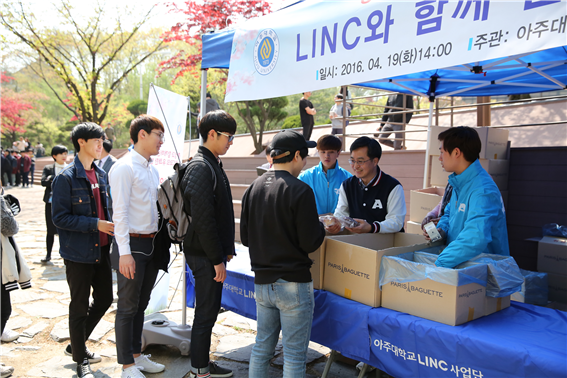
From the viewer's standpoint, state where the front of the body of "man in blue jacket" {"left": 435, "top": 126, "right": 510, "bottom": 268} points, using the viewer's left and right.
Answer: facing to the left of the viewer

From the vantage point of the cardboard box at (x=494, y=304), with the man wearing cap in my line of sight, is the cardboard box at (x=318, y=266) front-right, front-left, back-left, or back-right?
front-right

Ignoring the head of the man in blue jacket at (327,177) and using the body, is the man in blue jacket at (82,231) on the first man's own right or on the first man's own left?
on the first man's own right

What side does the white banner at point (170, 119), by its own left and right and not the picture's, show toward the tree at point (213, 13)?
back

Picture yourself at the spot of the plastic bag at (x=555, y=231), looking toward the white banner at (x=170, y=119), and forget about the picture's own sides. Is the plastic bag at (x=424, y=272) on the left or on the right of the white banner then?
left

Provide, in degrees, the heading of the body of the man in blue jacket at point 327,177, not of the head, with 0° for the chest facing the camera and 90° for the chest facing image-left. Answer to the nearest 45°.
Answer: approximately 0°

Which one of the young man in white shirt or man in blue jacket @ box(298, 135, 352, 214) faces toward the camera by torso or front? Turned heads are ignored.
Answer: the man in blue jacket

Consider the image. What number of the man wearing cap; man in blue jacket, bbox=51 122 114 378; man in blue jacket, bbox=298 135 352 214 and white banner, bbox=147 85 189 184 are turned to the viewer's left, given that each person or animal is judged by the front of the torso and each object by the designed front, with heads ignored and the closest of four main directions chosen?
0

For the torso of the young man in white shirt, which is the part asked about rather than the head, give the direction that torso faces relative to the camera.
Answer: to the viewer's right

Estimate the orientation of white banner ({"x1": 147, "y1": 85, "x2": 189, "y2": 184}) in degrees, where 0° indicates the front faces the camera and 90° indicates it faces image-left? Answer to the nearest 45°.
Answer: approximately 0°

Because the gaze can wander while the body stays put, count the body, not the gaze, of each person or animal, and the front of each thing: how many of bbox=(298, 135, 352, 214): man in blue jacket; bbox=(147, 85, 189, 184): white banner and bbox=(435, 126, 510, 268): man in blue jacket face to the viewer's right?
0

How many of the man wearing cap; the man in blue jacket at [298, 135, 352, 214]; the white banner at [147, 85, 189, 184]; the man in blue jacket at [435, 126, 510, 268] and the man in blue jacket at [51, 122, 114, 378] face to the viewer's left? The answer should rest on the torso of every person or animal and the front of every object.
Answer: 1

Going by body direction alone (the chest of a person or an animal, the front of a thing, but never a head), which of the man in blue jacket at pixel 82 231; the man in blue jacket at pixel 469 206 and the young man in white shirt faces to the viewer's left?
the man in blue jacket at pixel 469 206

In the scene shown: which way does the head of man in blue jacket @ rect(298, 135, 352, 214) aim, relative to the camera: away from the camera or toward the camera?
toward the camera

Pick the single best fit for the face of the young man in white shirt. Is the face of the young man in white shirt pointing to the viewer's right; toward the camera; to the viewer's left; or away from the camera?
to the viewer's right

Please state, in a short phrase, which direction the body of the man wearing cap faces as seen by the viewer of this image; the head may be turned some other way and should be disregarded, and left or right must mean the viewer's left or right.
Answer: facing away from the viewer and to the right of the viewer

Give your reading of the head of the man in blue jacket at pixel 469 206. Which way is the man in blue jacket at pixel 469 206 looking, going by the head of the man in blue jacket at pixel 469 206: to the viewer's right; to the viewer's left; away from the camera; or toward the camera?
to the viewer's left

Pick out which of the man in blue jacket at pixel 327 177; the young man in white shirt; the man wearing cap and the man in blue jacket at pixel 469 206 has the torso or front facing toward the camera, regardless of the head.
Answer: the man in blue jacket at pixel 327 177
